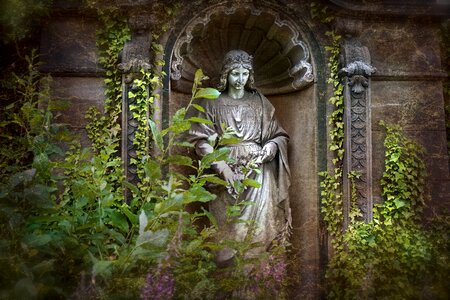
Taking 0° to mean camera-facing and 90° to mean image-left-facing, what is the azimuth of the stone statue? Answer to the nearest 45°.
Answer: approximately 0°
